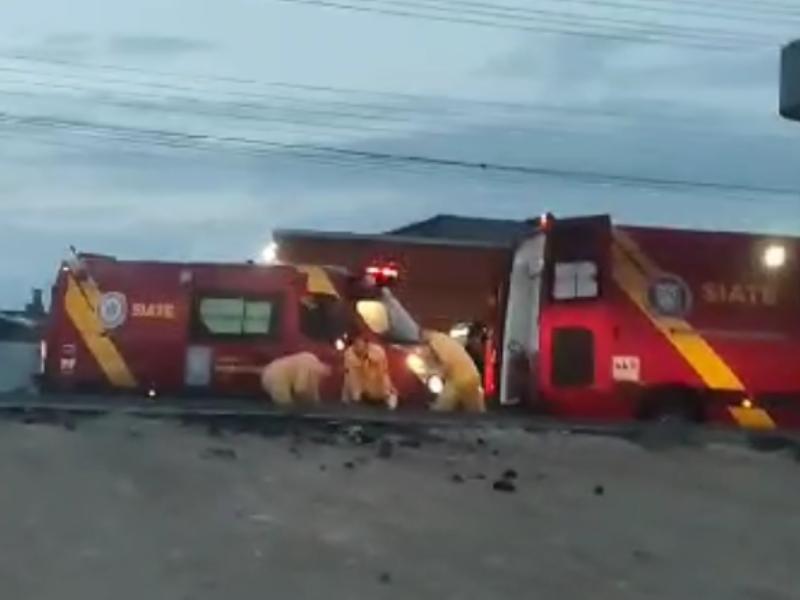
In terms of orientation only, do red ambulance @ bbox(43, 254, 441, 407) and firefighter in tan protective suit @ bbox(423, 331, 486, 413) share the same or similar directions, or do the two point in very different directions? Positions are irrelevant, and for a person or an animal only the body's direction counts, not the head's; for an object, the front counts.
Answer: very different directions

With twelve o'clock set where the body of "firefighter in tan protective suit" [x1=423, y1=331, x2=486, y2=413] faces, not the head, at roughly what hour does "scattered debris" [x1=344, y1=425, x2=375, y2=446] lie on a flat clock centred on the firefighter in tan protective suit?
The scattered debris is roughly at 9 o'clock from the firefighter in tan protective suit.

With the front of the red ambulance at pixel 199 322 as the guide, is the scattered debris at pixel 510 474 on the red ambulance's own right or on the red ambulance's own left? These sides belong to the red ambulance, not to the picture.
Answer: on the red ambulance's own right

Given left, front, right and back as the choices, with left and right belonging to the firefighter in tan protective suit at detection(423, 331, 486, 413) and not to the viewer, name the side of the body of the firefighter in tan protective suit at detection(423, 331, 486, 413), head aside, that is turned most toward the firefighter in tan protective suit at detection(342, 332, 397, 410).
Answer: front

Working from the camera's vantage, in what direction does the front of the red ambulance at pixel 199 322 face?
facing to the right of the viewer

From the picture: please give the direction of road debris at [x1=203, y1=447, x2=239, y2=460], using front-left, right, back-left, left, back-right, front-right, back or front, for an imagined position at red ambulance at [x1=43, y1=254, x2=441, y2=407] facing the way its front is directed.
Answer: right

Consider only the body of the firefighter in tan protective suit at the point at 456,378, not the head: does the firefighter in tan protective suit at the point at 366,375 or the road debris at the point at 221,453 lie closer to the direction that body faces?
the firefighter in tan protective suit

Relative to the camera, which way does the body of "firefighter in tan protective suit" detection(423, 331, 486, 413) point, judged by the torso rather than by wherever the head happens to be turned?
to the viewer's left

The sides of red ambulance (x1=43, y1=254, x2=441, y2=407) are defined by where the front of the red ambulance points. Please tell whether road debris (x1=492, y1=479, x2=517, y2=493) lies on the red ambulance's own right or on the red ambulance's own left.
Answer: on the red ambulance's own right

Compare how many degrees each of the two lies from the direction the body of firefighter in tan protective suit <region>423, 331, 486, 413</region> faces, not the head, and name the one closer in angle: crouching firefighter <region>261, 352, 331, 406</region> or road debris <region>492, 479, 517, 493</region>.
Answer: the crouching firefighter
